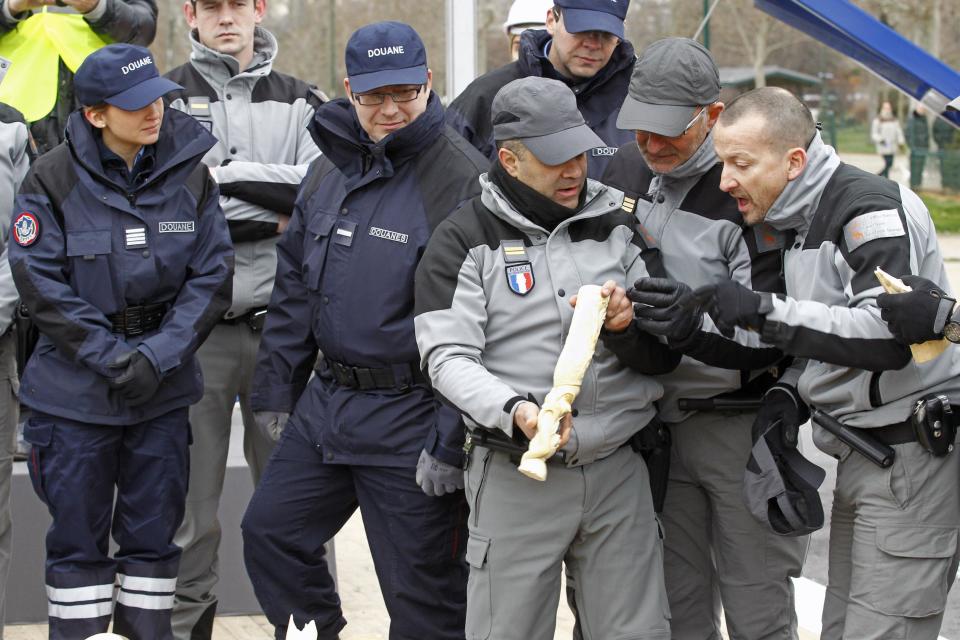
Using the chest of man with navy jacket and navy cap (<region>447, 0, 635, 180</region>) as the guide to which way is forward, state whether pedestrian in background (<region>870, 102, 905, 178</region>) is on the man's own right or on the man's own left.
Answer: on the man's own left

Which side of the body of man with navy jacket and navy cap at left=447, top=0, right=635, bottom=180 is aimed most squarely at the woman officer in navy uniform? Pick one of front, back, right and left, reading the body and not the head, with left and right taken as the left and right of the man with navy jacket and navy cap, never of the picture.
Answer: right

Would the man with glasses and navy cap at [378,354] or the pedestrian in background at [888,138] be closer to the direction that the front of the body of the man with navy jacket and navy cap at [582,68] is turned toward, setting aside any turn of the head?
the man with glasses and navy cap

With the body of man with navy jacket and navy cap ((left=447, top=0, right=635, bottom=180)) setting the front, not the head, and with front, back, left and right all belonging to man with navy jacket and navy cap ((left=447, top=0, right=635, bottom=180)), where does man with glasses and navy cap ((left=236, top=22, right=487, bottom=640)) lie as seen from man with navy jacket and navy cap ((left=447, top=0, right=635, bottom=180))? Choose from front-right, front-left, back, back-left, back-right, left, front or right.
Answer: right

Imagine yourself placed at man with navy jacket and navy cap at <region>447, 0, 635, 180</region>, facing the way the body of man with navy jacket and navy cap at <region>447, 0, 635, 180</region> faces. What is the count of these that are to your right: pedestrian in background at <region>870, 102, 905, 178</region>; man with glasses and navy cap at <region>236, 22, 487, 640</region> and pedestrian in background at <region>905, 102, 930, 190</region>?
1

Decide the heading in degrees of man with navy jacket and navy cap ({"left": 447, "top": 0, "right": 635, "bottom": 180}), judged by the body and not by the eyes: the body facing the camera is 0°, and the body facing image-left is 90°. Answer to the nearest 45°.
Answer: approximately 315°
